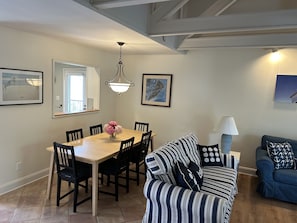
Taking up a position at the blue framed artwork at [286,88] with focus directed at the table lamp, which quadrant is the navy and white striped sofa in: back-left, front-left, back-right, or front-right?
front-left

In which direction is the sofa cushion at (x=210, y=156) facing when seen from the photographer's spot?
facing the viewer

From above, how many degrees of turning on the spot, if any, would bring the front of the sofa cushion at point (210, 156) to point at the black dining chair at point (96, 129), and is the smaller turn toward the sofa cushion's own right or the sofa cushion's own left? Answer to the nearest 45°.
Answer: approximately 90° to the sofa cushion's own right

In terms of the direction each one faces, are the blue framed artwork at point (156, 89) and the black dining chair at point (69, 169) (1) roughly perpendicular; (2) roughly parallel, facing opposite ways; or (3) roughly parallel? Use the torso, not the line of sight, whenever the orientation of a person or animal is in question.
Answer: roughly parallel, facing opposite ways

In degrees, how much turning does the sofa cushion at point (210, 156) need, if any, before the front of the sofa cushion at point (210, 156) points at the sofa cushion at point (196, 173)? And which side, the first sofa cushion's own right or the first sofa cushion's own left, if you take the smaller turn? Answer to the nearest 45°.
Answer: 0° — it already faces it

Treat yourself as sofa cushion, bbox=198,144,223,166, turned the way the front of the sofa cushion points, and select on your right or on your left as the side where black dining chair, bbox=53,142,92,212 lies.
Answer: on your right

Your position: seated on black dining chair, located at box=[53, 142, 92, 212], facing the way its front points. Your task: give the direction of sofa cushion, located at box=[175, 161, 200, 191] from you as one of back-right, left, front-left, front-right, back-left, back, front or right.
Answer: right

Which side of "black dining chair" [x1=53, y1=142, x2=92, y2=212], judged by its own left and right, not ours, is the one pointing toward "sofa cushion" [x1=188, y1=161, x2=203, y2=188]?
right

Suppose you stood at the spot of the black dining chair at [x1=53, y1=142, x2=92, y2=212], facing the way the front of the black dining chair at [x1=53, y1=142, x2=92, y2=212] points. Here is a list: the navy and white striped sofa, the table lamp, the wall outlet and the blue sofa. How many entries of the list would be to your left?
1

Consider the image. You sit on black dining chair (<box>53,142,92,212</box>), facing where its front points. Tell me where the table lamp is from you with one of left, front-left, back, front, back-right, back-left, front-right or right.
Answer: front-right

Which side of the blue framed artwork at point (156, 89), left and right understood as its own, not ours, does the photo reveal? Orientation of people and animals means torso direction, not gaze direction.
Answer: front

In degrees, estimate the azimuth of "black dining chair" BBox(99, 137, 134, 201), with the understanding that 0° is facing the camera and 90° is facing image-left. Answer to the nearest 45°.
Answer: approximately 135°

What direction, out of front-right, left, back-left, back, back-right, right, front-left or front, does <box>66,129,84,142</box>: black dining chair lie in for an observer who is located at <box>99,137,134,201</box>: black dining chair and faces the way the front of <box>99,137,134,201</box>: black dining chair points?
front

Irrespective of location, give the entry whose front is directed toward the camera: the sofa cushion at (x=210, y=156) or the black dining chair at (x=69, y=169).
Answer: the sofa cushion

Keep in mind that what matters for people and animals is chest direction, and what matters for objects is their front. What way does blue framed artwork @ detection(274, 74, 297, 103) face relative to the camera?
toward the camera

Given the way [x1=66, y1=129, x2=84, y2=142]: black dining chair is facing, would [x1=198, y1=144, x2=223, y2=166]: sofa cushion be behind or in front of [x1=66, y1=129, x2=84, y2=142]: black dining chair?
in front

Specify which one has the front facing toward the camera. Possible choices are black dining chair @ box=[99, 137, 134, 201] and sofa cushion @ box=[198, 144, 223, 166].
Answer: the sofa cushion

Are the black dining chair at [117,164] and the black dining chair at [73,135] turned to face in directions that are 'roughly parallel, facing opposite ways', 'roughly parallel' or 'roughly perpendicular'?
roughly parallel, facing opposite ways

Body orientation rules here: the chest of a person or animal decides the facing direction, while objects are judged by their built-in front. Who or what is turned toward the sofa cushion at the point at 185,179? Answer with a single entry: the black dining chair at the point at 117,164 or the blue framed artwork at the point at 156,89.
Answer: the blue framed artwork
